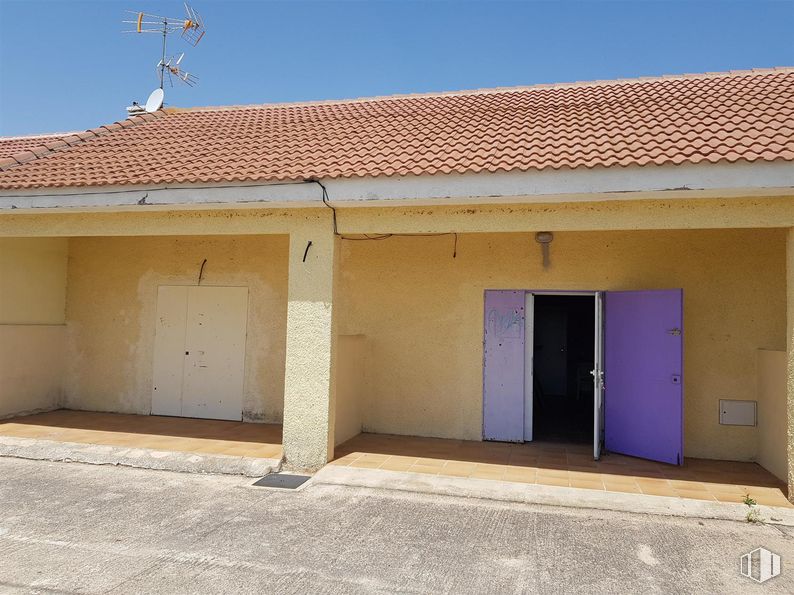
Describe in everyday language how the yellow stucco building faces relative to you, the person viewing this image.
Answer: facing the viewer

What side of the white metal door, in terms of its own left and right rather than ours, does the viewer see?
front

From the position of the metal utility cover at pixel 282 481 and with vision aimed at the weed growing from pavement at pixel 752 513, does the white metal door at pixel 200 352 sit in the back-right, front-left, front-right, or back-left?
back-left

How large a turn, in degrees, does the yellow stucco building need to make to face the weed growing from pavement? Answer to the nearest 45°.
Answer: approximately 45° to its left

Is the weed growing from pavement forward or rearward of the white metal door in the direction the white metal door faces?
forward
